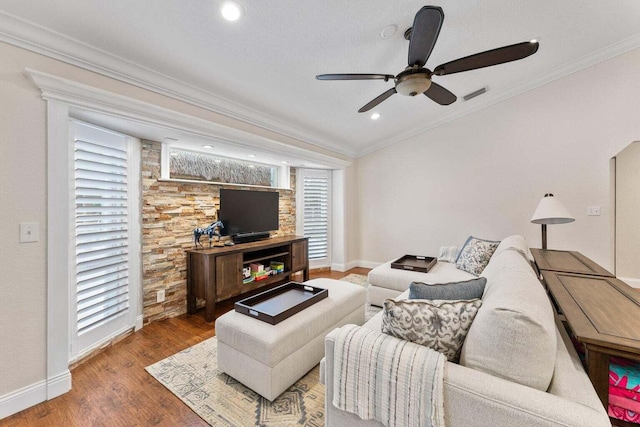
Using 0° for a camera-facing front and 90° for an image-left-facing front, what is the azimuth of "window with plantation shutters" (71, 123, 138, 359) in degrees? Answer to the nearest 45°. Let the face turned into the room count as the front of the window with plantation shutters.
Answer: approximately 315°

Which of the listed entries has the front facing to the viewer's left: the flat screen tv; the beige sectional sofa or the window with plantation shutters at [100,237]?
the beige sectional sofa

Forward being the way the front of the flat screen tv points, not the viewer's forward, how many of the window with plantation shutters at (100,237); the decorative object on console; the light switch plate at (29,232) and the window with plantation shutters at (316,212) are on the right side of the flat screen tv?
3

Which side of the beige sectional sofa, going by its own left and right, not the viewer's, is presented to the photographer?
left

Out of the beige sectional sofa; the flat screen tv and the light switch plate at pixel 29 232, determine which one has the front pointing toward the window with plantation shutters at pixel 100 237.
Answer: the beige sectional sofa

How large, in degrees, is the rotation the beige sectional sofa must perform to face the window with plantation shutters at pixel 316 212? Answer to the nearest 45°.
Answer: approximately 45° to its right

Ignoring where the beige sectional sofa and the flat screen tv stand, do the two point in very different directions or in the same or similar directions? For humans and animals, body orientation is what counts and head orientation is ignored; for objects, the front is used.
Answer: very different directions
